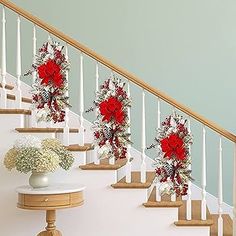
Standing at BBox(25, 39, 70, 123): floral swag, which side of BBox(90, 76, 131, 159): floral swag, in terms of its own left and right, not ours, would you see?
right

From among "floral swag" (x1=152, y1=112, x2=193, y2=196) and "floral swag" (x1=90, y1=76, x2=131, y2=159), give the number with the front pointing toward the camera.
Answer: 2

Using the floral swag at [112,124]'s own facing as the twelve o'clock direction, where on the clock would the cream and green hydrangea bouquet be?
The cream and green hydrangea bouquet is roughly at 2 o'clock from the floral swag.

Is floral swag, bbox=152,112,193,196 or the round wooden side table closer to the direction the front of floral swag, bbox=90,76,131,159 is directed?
the round wooden side table

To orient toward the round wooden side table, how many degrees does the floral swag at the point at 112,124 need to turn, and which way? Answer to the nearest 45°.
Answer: approximately 45° to its right

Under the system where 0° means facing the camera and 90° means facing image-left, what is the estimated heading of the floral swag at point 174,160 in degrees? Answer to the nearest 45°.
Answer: approximately 0°

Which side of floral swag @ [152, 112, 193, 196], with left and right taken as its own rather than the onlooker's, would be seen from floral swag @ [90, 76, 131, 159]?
right

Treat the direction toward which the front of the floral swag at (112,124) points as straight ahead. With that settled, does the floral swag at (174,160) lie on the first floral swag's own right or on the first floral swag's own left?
on the first floral swag's own left

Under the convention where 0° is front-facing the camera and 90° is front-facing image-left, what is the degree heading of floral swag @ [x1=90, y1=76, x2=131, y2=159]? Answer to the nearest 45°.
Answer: approximately 0°
